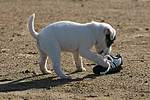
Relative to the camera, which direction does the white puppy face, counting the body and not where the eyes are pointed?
to the viewer's right

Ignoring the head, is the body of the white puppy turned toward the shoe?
yes

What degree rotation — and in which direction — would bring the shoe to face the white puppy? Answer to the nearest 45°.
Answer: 0° — it already faces it

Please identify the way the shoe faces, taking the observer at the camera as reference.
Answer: facing to the left of the viewer
